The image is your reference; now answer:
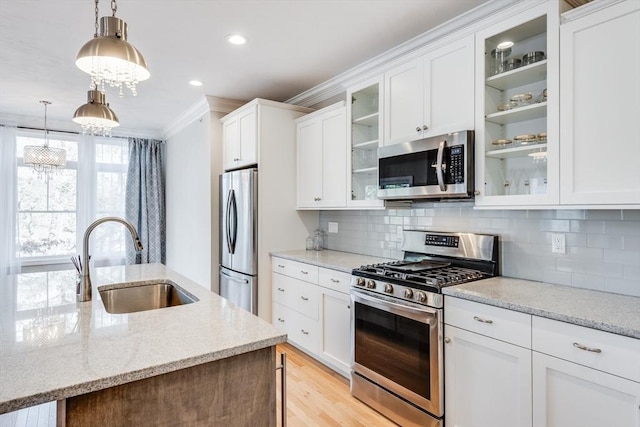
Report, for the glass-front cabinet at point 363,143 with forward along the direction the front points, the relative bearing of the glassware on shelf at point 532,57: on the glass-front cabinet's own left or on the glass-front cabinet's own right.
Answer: on the glass-front cabinet's own left

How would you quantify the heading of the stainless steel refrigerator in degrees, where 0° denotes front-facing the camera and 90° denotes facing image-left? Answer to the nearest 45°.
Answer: approximately 45°

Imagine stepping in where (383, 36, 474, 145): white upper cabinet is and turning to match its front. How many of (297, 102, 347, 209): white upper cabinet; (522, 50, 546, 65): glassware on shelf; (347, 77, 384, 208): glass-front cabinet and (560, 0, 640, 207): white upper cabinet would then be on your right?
2

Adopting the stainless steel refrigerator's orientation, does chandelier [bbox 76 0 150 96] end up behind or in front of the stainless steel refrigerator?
in front

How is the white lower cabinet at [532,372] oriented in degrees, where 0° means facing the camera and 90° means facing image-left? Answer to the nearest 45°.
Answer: approximately 45°

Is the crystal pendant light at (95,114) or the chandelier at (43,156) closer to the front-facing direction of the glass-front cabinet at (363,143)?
the crystal pendant light

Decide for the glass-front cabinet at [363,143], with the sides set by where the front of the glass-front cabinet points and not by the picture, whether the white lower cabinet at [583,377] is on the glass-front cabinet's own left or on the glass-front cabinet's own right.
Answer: on the glass-front cabinet's own left

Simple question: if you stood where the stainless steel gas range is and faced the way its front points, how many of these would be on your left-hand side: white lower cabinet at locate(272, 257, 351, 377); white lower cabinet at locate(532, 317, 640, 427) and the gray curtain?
1

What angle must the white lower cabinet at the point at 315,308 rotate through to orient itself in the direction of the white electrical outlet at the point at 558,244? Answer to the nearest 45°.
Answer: approximately 90° to its left

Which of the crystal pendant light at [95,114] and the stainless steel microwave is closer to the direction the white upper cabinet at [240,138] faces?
the crystal pendant light

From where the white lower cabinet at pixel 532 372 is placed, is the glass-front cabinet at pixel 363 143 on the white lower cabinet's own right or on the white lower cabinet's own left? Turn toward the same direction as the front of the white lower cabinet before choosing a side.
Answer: on the white lower cabinet's own right
